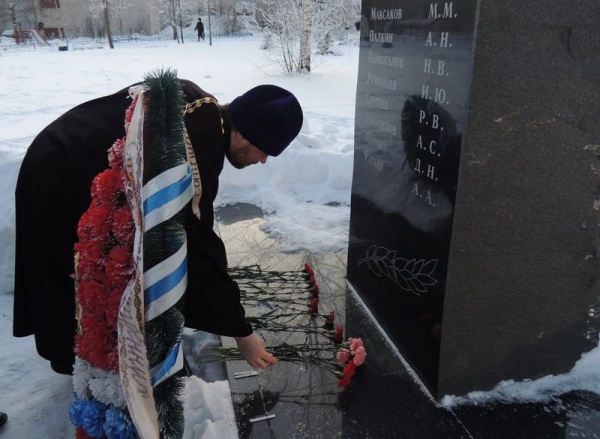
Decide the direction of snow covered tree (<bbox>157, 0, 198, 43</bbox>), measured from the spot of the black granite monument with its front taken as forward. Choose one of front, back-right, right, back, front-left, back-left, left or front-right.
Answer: right

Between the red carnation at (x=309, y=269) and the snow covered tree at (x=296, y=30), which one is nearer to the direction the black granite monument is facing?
the red carnation

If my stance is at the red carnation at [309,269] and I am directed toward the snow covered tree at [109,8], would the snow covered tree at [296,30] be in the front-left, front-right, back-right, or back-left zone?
front-right

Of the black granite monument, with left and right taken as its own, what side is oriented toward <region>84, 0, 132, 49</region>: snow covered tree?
right

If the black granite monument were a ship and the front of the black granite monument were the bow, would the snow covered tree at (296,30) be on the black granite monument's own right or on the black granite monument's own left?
on the black granite monument's own right

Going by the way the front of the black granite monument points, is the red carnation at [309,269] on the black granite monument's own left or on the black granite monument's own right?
on the black granite monument's own right

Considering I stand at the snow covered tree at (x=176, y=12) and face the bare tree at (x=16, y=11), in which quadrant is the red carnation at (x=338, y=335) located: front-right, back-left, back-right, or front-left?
back-left

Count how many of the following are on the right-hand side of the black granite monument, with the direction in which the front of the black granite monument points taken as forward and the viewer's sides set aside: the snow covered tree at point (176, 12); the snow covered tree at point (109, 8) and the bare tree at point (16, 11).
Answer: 3

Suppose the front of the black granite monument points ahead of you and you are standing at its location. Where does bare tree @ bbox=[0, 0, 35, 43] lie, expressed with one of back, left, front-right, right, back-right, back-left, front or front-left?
right

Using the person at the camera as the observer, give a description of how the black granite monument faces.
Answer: facing the viewer and to the left of the viewer
